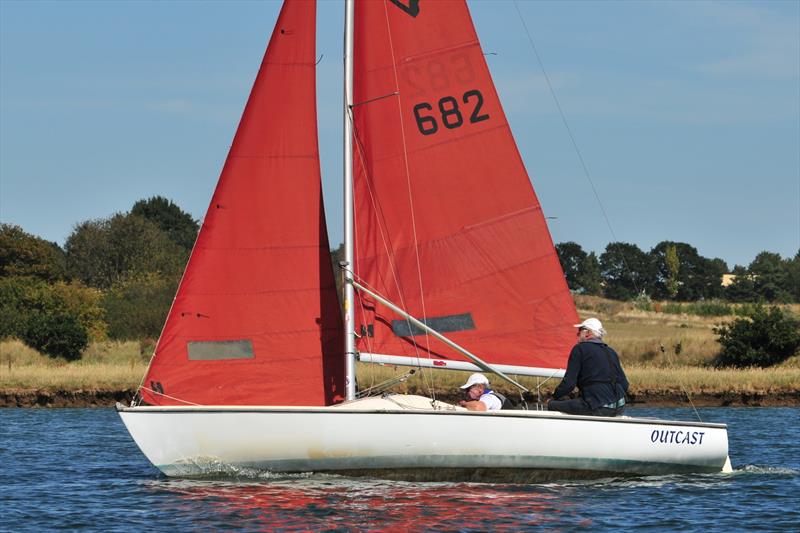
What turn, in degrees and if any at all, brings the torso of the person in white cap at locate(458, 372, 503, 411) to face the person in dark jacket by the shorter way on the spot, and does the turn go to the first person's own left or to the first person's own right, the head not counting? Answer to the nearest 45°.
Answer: approximately 180°

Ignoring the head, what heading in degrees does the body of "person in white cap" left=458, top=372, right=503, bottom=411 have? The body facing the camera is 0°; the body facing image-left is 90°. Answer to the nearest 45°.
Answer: approximately 90°

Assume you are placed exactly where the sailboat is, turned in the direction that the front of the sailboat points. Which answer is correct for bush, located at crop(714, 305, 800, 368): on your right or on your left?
on your right

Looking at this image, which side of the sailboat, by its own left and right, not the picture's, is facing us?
left

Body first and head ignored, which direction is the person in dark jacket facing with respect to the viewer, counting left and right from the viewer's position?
facing away from the viewer and to the left of the viewer
